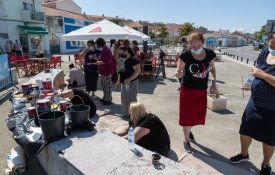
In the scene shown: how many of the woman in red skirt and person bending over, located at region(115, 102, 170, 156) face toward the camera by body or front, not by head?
1

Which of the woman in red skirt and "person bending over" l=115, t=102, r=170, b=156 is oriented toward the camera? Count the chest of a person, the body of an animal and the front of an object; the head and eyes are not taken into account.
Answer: the woman in red skirt

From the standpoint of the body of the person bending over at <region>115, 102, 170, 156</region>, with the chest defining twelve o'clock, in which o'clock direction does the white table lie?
The white table is roughly at 2 o'clock from the person bending over.

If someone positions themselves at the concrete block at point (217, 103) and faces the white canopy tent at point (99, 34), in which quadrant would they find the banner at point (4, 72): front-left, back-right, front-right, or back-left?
front-left

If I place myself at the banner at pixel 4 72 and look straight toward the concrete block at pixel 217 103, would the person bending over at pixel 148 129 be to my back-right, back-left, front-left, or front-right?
front-right

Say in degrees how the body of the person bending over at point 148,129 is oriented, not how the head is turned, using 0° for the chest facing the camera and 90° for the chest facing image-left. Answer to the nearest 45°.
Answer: approximately 90°

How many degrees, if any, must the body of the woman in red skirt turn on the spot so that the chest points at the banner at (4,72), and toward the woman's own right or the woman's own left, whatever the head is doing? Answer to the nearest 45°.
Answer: approximately 135° to the woman's own right

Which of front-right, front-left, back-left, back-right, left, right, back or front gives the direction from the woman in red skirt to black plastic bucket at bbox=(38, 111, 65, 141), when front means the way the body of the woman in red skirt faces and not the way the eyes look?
front-right

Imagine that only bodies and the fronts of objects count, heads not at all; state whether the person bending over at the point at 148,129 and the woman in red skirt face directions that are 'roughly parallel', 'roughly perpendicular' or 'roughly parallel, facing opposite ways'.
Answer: roughly perpendicular

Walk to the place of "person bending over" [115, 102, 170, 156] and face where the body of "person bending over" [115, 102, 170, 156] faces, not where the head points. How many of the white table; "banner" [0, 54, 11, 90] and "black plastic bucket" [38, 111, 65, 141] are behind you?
0

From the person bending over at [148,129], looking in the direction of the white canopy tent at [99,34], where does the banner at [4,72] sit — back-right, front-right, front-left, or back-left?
front-left

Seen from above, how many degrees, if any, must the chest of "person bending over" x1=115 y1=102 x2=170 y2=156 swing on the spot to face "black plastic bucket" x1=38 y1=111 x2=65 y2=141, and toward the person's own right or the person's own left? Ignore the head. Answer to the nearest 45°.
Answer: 0° — they already face it

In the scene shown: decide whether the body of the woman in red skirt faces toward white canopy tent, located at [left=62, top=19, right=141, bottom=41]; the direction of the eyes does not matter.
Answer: no

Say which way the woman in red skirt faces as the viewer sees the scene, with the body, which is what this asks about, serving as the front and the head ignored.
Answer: toward the camera

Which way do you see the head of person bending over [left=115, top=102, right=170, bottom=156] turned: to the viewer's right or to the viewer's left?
to the viewer's left

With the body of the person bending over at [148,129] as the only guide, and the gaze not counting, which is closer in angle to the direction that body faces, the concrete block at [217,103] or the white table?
the white table

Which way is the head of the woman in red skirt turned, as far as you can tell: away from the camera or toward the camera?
toward the camera

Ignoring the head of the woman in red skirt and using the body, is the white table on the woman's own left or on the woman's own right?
on the woman's own right
